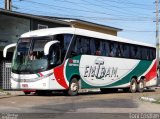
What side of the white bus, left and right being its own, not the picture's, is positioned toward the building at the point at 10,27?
right

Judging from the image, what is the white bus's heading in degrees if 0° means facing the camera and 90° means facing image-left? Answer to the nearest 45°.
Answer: approximately 45°
